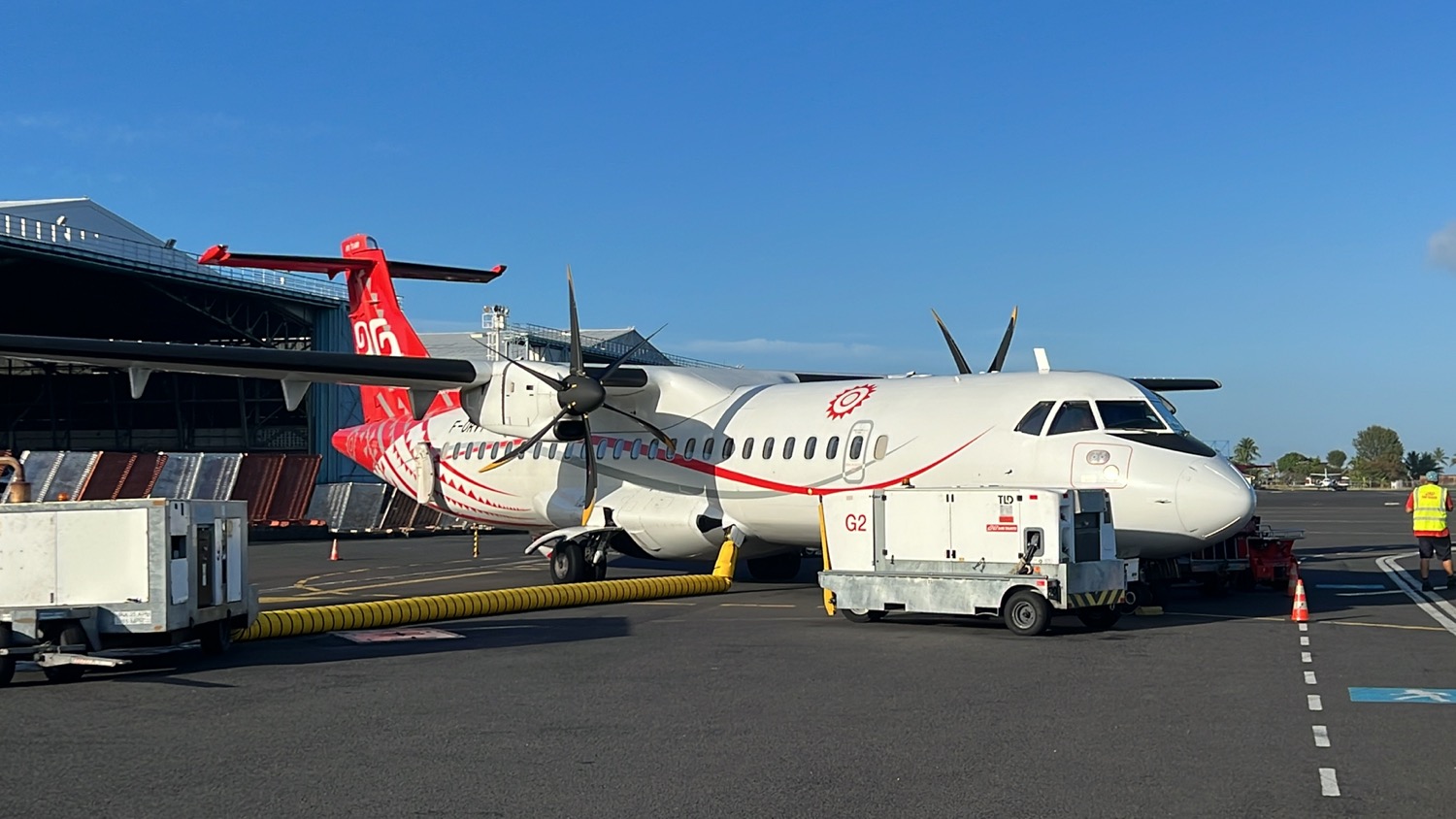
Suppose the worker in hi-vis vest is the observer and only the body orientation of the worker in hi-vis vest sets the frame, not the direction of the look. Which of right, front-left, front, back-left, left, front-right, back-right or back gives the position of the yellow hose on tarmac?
back-left

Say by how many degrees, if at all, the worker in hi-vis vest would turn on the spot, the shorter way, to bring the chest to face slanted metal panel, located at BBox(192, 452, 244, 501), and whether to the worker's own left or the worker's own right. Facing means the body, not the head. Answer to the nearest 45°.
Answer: approximately 90° to the worker's own left

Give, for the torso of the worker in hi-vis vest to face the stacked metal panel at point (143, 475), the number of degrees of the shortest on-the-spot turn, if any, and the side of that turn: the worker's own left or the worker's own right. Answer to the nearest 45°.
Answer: approximately 90° to the worker's own left

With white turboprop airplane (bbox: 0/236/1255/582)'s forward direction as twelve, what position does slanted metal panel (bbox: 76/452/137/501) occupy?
The slanted metal panel is roughly at 6 o'clock from the white turboprop airplane.

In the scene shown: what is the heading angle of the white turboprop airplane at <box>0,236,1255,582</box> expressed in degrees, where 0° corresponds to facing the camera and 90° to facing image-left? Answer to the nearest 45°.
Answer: approximately 315°

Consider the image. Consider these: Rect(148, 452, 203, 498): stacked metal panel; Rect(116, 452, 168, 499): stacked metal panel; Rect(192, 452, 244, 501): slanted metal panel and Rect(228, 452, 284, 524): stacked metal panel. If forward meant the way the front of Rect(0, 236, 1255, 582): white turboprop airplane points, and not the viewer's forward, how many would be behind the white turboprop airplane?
4

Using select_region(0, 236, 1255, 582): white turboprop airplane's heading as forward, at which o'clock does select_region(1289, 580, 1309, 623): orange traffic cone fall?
The orange traffic cone is roughly at 12 o'clock from the white turboprop airplane.

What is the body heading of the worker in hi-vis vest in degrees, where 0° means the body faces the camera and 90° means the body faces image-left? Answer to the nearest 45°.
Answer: approximately 180°

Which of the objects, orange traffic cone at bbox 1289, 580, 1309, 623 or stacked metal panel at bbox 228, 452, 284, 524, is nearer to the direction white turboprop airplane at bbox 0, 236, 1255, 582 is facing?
the orange traffic cone

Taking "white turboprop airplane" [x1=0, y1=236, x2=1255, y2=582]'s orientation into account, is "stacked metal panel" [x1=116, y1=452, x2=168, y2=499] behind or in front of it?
behind
